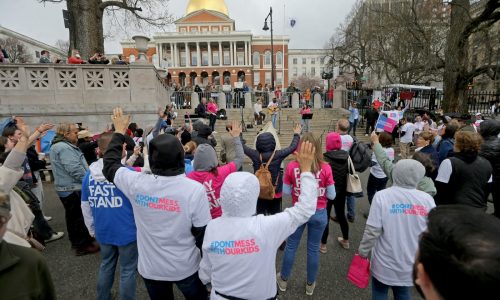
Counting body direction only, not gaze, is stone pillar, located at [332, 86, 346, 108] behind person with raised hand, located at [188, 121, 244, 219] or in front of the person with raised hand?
in front

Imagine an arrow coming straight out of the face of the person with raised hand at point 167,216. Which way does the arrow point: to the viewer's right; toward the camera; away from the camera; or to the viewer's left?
away from the camera

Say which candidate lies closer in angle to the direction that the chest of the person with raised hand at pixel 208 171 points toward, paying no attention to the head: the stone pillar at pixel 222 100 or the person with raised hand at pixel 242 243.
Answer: the stone pillar

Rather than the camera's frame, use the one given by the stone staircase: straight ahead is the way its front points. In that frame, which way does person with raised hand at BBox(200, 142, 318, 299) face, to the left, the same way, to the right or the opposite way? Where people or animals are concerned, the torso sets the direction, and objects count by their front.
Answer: the opposite way

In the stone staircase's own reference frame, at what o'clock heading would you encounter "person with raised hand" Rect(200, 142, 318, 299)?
The person with raised hand is roughly at 12 o'clock from the stone staircase.

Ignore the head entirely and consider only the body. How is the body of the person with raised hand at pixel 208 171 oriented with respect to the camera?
away from the camera

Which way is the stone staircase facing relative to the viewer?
toward the camera

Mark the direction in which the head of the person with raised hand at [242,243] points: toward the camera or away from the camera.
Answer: away from the camera

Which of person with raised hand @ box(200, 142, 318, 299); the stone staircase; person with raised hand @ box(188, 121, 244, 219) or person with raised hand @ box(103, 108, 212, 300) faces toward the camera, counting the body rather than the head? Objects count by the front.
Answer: the stone staircase

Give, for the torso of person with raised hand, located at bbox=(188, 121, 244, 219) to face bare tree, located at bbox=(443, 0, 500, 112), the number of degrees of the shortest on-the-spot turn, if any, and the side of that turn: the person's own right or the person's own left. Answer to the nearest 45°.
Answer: approximately 45° to the person's own right

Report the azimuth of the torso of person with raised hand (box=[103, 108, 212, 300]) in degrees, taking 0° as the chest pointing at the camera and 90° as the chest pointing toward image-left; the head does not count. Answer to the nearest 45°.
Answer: approximately 180°

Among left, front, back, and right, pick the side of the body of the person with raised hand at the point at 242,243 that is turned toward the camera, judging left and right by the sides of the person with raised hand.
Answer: back

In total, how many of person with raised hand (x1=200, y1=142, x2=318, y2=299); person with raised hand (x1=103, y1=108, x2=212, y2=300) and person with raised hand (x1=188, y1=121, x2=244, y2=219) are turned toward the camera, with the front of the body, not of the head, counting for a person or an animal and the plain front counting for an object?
0

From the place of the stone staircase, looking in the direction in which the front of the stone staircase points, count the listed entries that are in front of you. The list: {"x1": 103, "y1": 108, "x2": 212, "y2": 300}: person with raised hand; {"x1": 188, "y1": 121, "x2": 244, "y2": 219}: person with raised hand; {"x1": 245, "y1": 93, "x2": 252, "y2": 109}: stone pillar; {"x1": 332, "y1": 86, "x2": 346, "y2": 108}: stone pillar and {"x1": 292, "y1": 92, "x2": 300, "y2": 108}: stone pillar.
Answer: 2
